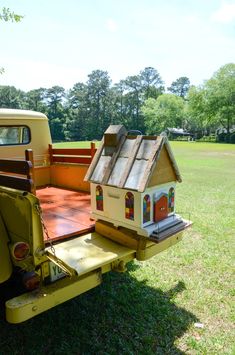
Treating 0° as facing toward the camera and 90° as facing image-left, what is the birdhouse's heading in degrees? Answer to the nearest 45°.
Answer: approximately 315°

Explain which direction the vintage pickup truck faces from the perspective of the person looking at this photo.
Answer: facing away from the viewer and to the left of the viewer
